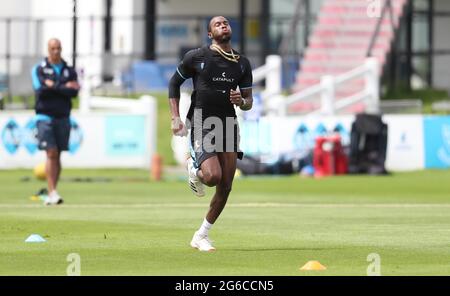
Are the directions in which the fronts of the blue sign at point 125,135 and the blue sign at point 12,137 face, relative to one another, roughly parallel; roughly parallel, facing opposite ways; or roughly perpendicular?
roughly parallel

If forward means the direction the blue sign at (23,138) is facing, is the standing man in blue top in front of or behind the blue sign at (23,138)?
in front

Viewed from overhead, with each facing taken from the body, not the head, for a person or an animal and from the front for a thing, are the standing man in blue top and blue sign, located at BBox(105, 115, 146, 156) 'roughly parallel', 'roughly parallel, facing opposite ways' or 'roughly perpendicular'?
roughly parallel

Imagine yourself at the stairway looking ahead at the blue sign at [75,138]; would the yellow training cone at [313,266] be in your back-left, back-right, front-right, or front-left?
front-left

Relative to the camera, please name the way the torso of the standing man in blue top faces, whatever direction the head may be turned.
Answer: toward the camera

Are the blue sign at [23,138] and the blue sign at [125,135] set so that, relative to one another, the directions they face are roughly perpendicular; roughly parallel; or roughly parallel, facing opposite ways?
roughly parallel

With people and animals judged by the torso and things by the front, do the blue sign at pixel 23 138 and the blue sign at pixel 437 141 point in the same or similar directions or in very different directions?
same or similar directions

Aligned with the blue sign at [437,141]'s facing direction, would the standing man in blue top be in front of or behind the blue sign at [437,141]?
in front

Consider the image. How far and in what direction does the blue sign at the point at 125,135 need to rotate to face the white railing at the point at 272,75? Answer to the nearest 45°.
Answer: approximately 135° to its left

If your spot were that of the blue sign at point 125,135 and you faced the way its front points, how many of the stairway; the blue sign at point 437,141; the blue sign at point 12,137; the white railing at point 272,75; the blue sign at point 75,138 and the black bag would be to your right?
2

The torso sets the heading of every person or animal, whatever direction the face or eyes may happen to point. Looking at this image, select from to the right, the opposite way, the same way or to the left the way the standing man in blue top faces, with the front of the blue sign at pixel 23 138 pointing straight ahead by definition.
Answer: the same way

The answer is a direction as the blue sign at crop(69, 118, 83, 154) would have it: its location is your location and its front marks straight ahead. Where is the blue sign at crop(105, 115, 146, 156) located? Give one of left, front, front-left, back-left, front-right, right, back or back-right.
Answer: left

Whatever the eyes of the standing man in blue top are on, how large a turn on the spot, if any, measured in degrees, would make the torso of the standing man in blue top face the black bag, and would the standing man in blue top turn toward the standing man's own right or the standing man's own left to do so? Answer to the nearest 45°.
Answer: approximately 135° to the standing man's own left

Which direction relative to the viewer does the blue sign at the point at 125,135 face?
toward the camera
